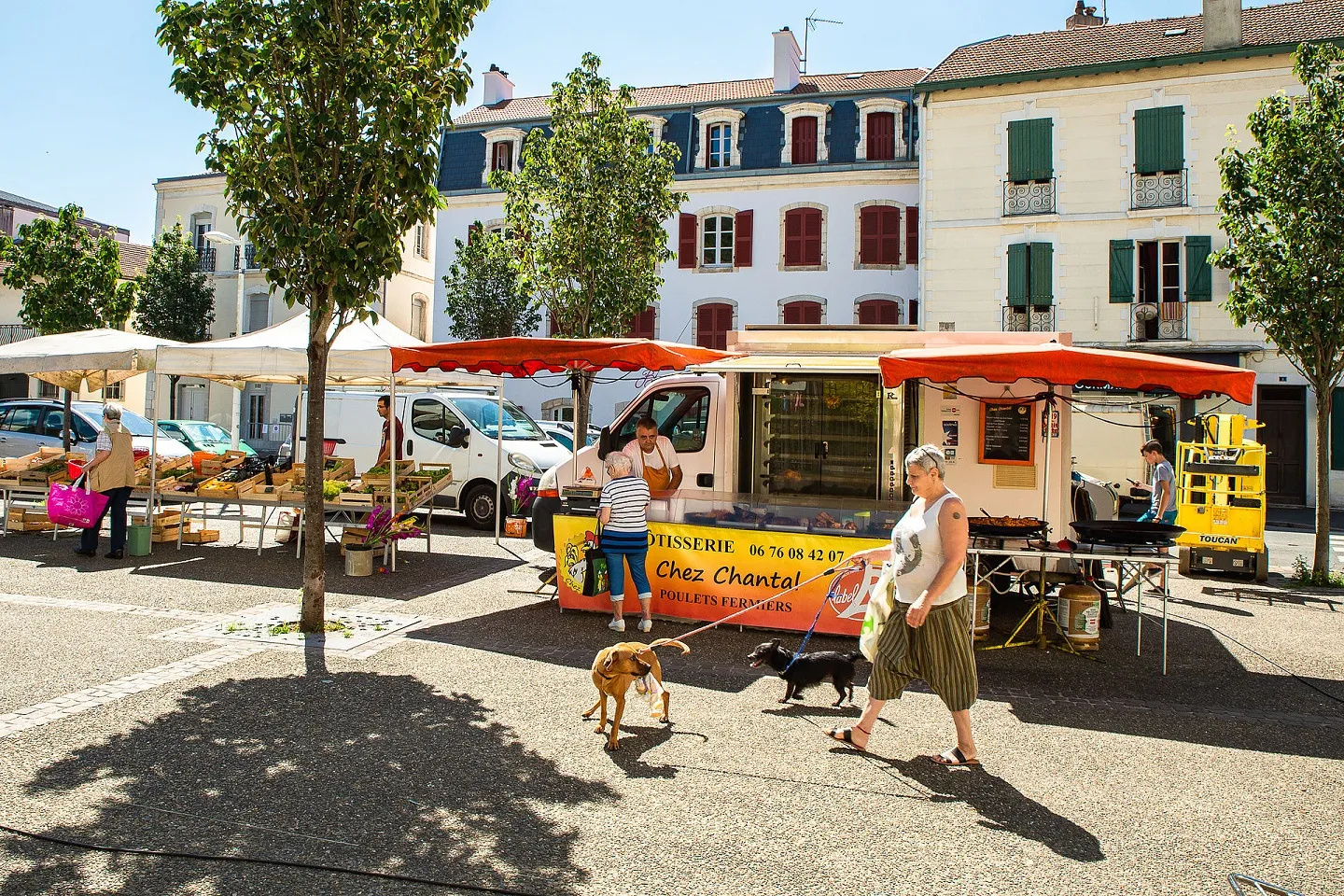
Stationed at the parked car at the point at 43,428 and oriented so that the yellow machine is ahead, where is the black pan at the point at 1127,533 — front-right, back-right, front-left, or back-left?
front-right

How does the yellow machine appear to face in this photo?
toward the camera

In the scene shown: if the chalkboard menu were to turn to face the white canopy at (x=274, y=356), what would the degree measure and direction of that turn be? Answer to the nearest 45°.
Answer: approximately 90° to its right

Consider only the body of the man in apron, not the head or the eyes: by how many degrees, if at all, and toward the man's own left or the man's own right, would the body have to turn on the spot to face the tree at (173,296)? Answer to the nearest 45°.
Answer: approximately 135° to the man's own right

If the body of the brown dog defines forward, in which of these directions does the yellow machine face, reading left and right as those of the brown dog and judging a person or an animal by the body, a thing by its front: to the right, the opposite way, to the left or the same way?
the same way

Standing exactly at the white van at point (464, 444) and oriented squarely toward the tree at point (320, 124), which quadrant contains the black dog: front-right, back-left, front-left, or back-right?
front-left

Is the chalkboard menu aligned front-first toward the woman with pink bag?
no

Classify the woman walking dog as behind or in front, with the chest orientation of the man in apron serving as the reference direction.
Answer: in front

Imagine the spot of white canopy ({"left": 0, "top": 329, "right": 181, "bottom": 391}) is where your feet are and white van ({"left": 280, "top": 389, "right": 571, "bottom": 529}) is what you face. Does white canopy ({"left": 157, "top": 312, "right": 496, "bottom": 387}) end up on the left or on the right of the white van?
right

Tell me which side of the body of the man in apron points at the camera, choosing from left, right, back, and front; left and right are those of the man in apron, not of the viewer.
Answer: front

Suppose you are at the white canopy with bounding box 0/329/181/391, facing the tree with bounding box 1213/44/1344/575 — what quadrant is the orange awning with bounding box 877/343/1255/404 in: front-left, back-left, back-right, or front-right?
front-right

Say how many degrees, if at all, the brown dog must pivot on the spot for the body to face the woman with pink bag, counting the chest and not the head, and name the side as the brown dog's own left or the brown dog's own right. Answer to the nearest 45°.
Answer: approximately 90° to the brown dog's own right

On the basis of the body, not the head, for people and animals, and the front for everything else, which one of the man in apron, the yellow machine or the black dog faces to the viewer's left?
the black dog

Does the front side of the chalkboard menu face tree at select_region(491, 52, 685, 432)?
no

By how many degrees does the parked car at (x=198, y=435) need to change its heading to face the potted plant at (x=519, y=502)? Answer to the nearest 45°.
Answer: approximately 45° to its right

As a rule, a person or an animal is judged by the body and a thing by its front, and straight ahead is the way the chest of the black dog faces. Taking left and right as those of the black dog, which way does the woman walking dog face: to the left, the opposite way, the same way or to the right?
the same way

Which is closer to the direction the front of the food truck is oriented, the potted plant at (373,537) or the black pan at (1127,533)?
the potted plant

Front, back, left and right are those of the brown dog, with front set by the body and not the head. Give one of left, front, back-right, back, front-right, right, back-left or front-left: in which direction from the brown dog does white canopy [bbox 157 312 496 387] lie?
right

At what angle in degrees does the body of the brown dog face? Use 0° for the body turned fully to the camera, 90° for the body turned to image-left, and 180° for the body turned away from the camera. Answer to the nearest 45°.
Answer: approximately 45°

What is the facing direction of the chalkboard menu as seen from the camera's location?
facing the viewer
